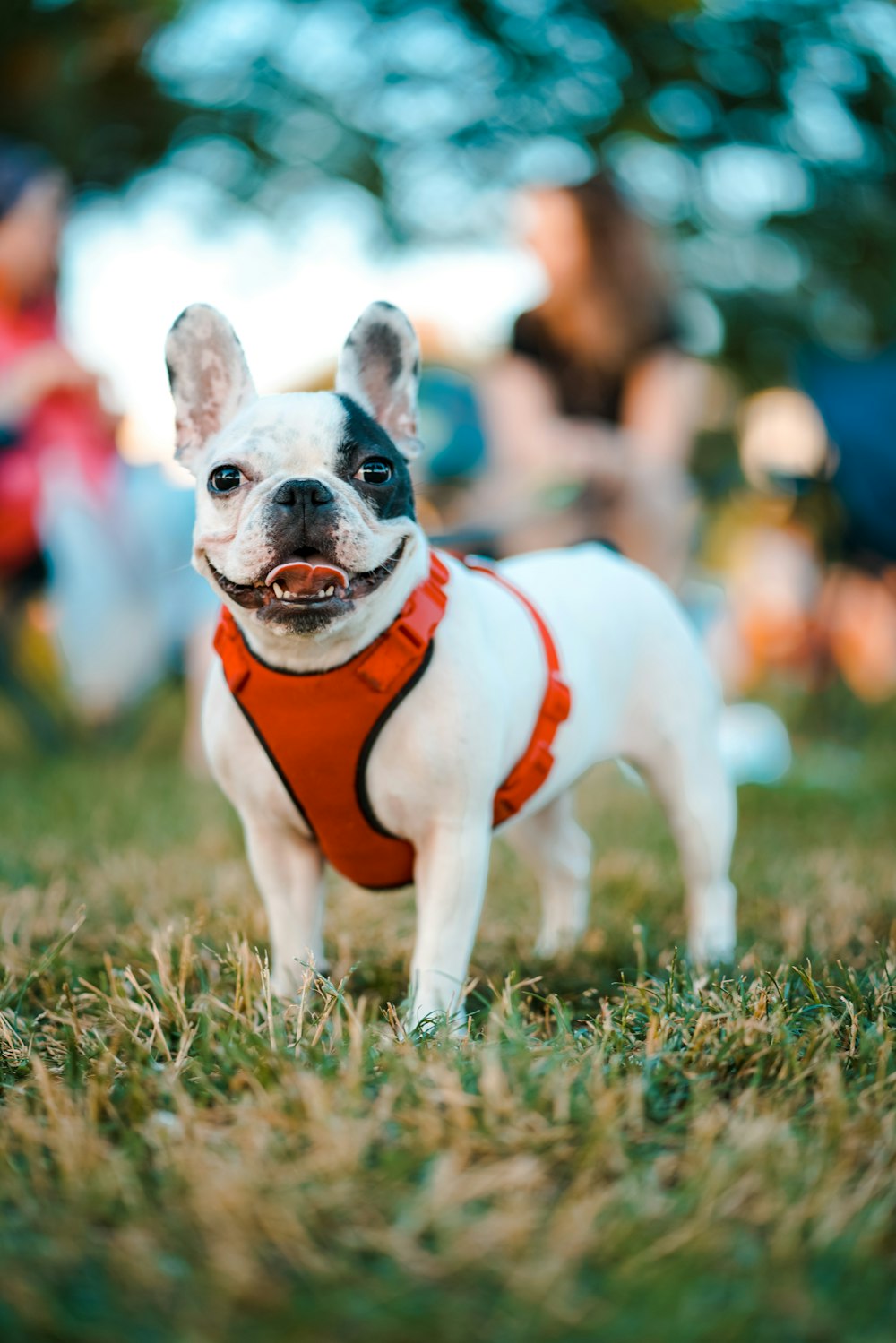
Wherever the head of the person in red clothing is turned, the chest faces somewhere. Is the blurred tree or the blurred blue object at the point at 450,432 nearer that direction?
the blurred blue object

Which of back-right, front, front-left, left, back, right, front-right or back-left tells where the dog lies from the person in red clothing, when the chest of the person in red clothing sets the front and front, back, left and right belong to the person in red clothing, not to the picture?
front-right

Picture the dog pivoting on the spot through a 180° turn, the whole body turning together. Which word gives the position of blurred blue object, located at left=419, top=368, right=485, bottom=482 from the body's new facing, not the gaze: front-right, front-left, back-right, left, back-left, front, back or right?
front-left

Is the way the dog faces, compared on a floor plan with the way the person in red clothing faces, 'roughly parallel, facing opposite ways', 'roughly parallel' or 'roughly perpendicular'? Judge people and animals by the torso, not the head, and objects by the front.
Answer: roughly perpendicular

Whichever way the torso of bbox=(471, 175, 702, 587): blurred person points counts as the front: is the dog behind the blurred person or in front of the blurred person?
in front

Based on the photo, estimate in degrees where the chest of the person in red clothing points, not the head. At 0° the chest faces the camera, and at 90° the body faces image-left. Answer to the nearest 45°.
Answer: approximately 315°

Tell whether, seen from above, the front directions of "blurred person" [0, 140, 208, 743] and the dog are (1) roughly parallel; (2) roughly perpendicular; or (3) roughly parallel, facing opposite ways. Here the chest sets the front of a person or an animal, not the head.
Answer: roughly perpendicular

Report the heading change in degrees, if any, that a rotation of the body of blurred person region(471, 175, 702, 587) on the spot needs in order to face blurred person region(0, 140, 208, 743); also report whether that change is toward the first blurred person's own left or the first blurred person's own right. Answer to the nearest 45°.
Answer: approximately 90° to the first blurred person's own right

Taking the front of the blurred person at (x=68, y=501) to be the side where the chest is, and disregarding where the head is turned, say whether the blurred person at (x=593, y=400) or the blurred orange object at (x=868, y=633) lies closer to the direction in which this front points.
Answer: the blurred person

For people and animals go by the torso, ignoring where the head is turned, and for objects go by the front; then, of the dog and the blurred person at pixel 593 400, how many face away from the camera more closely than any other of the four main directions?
0

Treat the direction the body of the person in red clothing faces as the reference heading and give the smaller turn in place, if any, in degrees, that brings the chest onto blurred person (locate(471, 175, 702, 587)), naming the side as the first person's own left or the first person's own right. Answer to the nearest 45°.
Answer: approximately 45° to the first person's own left
